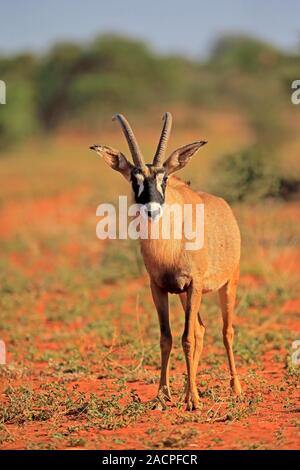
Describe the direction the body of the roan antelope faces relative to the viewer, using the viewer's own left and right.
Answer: facing the viewer and to the left of the viewer
